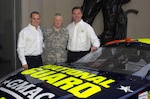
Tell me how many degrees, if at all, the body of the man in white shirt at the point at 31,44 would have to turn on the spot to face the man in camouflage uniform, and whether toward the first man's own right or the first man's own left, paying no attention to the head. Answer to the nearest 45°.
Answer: approximately 45° to the first man's own left

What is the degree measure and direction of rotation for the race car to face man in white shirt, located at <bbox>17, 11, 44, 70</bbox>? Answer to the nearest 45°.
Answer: approximately 90° to its right

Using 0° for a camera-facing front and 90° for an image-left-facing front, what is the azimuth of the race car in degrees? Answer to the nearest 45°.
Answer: approximately 45°

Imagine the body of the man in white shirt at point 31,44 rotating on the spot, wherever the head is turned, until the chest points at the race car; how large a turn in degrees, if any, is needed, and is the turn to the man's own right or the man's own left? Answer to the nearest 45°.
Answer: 0° — they already face it

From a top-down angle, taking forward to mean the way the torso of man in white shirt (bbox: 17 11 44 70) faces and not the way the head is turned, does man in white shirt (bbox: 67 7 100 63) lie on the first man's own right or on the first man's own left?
on the first man's own left

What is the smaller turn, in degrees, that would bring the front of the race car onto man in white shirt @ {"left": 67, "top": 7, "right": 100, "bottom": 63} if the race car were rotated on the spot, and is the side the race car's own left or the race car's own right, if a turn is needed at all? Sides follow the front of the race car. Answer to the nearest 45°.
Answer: approximately 135° to the race car's own right

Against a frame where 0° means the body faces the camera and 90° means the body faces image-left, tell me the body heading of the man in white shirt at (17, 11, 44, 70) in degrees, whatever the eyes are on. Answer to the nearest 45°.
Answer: approximately 315°

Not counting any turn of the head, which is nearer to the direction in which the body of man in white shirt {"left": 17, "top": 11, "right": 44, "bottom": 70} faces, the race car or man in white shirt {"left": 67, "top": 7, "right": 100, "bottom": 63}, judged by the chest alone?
the race car

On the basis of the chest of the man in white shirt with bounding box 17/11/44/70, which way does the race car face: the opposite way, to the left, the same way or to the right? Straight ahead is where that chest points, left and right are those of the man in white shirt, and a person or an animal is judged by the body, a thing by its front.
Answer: to the right
